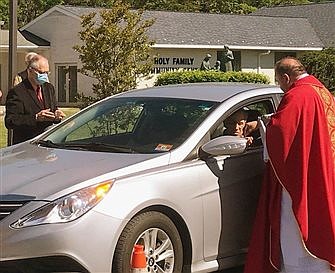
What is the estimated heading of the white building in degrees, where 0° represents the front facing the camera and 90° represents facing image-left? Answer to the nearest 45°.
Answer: approximately 0°

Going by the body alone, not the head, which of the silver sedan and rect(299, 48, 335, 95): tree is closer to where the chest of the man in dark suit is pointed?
the silver sedan

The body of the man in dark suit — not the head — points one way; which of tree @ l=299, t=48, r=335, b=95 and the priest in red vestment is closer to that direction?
the priest in red vestment

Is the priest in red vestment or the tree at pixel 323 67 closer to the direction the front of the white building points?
the priest in red vestment

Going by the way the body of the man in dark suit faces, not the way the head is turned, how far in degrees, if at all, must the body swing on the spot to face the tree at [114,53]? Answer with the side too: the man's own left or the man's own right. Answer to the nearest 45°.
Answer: approximately 135° to the man's own left

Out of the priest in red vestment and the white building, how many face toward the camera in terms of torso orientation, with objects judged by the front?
1

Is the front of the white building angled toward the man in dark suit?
yes
